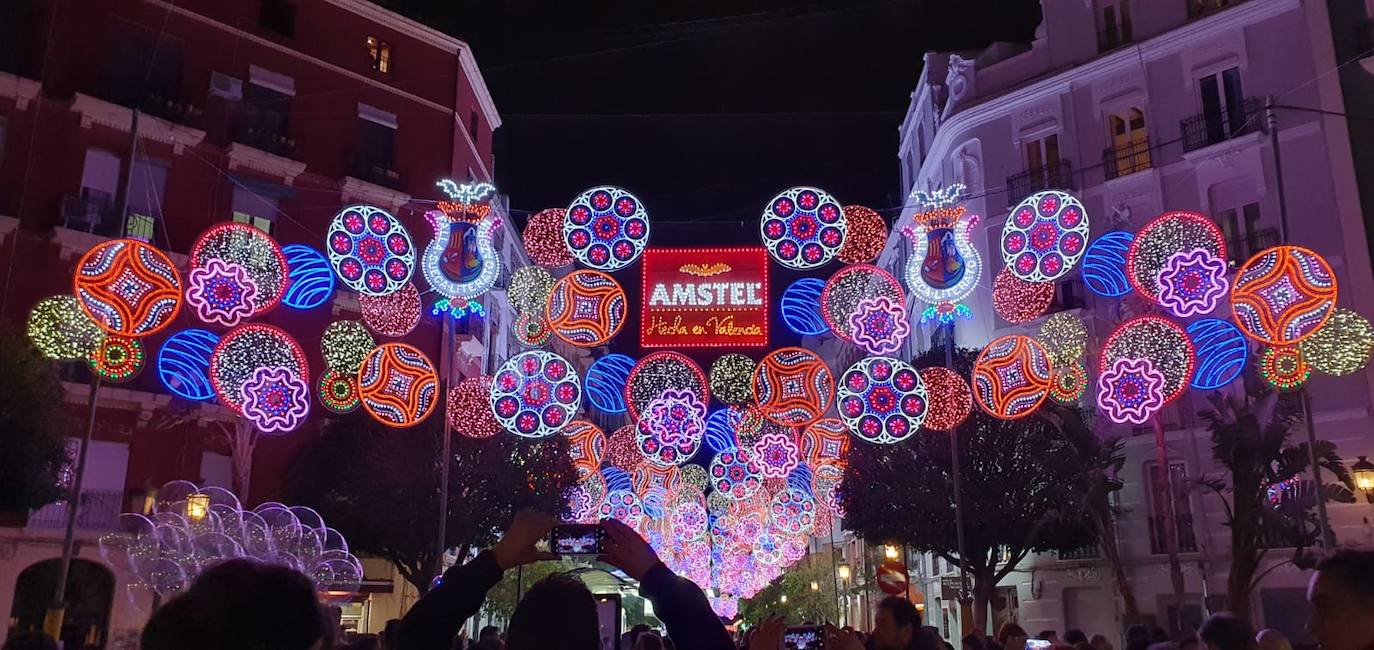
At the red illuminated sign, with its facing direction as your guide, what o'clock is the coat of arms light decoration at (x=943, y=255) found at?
The coat of arms light decoration is roughly at 9 o'clock from the red illuminated sign.

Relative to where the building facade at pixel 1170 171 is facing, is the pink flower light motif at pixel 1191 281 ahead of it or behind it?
ahead

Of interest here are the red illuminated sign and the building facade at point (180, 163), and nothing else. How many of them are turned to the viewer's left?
0

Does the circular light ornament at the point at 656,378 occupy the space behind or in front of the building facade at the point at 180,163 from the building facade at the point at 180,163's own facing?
in front

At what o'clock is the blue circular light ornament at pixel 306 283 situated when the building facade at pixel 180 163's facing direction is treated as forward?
The blue circular light ornament is roughly at 1 o'clock from the building facade.

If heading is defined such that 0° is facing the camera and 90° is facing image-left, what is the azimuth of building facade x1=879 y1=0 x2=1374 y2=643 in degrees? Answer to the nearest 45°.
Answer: approximately 45°

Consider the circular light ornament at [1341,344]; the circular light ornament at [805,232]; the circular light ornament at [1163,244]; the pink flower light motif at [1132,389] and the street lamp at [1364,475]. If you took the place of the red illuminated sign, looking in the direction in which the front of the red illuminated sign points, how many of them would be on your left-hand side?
5

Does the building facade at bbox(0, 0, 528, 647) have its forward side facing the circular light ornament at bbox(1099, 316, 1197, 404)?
yes

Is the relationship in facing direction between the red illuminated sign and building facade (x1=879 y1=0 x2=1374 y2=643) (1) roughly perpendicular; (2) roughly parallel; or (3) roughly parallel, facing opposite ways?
roughly perpendicular

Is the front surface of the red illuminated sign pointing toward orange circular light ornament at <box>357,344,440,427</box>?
no

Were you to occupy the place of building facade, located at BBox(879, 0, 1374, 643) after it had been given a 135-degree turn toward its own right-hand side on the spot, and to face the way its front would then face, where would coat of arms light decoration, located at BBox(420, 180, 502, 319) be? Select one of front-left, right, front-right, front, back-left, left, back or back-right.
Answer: back-left

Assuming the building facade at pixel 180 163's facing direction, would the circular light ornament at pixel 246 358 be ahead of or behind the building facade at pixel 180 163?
ahead

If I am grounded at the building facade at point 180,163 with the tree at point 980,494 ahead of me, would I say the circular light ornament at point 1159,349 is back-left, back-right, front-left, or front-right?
front-right

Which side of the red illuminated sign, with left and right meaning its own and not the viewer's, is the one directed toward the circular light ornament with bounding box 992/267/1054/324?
left

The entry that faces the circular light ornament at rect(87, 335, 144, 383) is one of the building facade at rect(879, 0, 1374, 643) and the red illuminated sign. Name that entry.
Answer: the building facade

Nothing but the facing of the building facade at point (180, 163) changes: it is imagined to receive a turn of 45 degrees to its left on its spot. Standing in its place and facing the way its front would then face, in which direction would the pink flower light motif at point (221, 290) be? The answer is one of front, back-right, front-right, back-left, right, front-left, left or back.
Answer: right

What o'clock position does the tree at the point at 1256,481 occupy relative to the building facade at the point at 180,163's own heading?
The tree is roughly at 12 o'clock from the building facade.

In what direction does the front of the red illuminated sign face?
toward the camera

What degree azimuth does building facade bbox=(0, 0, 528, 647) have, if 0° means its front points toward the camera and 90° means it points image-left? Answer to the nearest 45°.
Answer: approximately 315°

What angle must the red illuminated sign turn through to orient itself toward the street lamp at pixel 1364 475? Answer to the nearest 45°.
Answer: approximately 90° to its left

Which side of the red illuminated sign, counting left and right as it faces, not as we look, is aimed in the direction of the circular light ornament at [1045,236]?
left

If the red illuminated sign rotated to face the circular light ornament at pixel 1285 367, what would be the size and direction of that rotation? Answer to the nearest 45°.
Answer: approximately 90° to its left

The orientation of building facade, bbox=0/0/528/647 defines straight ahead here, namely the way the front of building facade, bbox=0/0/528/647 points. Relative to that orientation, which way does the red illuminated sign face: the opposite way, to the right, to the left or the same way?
to the right
